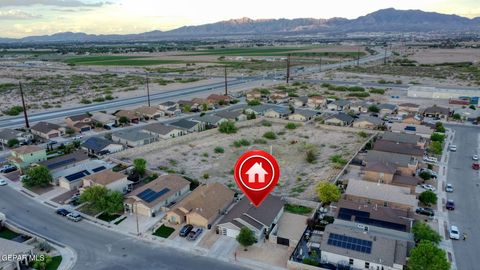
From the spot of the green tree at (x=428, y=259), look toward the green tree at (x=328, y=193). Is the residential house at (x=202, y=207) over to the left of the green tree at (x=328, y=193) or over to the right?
left

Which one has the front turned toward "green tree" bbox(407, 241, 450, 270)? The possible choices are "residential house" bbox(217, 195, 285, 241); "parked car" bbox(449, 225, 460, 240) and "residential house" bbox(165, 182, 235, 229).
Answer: the parked car

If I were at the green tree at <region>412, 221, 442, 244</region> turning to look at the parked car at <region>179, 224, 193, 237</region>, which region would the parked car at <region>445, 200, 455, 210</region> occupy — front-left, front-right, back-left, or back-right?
back-right

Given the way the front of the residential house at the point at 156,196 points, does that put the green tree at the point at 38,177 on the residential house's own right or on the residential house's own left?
on the residential house's own right

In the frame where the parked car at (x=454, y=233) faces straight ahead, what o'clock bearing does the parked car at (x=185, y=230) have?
the parked car at (x=185, y=230) is roughly at 2 o'clock from the parked car at (x=454, y=233).

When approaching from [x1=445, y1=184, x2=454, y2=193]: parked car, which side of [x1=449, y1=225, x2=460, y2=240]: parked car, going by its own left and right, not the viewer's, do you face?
back

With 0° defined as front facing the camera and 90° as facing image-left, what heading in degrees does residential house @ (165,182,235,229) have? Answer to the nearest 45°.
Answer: approximately 45°

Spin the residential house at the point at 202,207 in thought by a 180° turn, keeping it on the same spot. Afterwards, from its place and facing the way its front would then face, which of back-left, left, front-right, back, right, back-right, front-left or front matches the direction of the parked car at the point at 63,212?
back-left

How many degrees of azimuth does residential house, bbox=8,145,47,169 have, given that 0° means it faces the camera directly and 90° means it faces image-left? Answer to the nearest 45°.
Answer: approximately 45°

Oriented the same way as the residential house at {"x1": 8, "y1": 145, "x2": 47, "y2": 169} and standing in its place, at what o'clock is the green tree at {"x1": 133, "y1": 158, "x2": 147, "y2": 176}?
The green tree is roughly at 9 o'clock from the residential house.

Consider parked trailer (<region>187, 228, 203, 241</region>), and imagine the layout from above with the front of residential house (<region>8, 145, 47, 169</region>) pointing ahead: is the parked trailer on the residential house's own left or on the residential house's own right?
on the residential house's own left

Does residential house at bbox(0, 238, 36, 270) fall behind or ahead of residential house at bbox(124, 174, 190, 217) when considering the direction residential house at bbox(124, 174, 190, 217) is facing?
ahead
